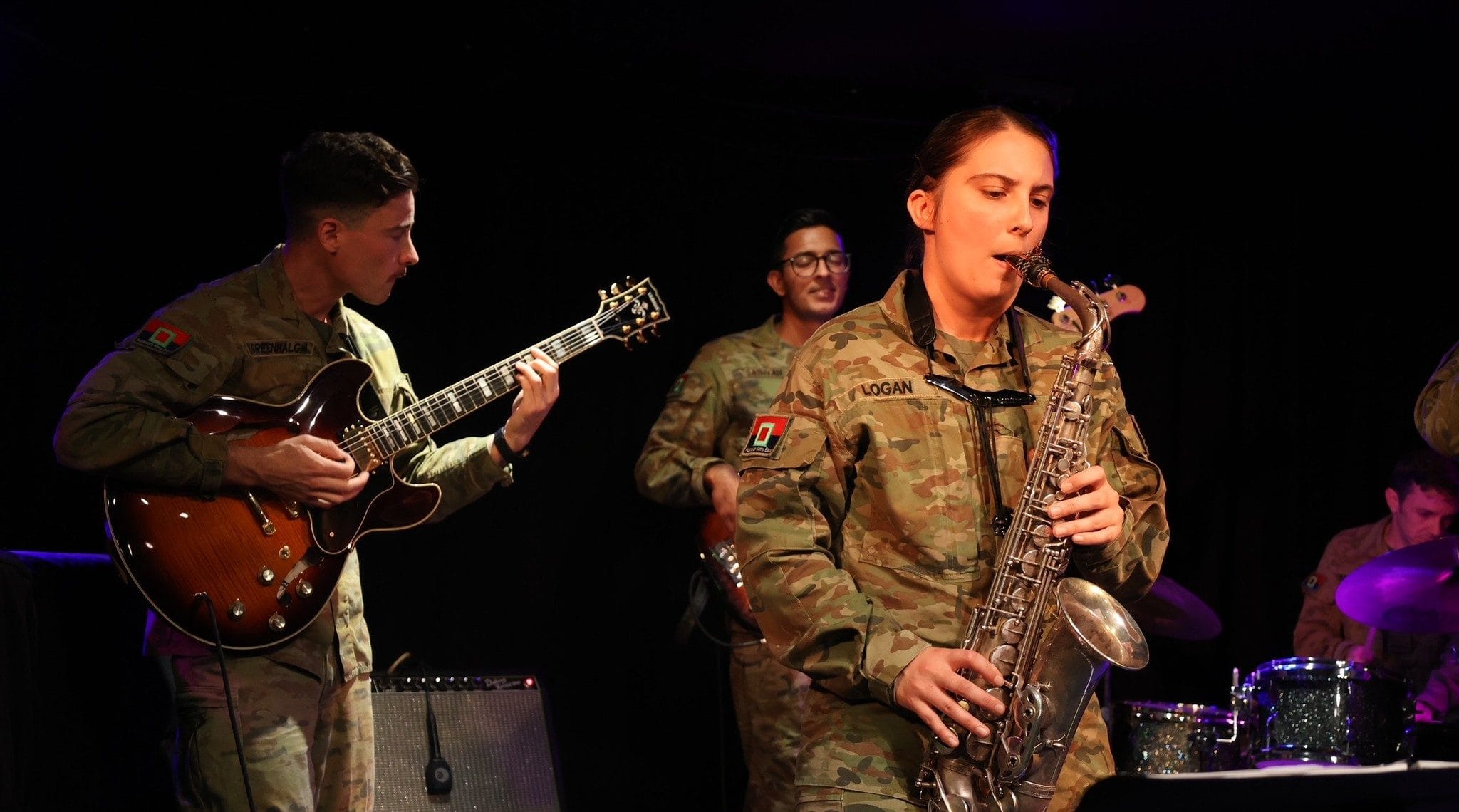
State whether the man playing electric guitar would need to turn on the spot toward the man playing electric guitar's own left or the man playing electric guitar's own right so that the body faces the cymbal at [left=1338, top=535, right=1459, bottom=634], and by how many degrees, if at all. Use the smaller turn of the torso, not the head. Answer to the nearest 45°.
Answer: approximately 45° to the man playing electric guitar's own left

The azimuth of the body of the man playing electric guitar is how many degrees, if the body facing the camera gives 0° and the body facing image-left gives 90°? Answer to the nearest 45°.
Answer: approximately 315°

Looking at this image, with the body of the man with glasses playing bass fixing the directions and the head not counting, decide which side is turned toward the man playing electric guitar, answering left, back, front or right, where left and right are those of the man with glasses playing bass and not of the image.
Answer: right

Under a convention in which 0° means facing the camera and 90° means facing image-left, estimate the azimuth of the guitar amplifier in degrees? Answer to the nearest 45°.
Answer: approximately 0°

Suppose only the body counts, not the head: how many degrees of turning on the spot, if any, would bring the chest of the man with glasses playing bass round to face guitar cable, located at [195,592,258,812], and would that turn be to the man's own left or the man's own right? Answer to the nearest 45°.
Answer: approximately 90° to the man's own right

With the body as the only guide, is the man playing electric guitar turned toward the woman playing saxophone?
yes

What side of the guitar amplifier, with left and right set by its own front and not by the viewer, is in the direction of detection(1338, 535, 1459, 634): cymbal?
left
